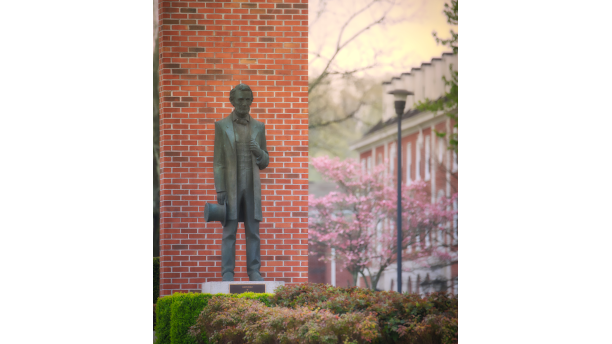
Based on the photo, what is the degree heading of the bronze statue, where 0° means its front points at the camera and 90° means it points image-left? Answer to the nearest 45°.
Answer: approximately 0°

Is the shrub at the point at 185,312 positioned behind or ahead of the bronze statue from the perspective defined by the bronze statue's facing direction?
ahead

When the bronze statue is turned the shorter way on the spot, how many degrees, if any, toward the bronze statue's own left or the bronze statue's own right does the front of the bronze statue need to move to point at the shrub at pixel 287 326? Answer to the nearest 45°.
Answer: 0° — it already faces it

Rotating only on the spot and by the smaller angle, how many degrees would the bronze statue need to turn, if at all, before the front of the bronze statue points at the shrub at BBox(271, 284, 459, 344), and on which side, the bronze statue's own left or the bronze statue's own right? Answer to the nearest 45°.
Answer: approximately 45° to the bronze statue's own left

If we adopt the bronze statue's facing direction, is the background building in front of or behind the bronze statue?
behind

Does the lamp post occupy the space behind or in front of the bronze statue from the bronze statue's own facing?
behind
